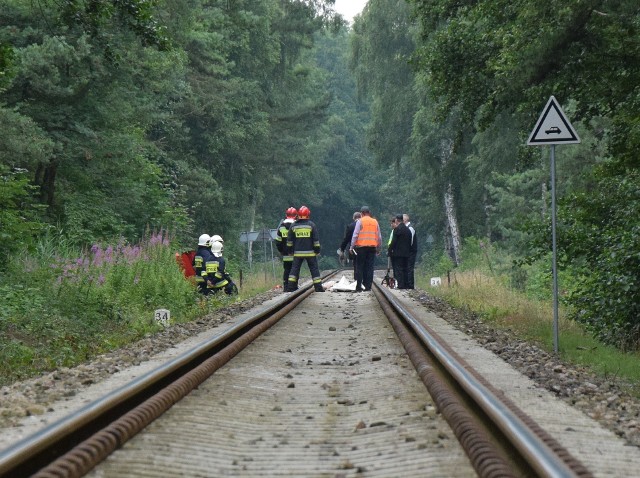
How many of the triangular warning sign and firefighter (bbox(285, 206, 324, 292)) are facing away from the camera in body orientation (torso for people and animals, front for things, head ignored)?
1

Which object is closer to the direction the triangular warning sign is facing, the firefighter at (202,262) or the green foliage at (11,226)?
the green foliage

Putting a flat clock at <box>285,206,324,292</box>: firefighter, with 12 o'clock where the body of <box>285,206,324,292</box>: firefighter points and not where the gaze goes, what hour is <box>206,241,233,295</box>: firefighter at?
<box>206,241,233,295</box>: firefighter is roughly at 9 o'clock from <box>285,206,324,292</box>: firefighter.

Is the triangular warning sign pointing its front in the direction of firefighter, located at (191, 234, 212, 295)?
no

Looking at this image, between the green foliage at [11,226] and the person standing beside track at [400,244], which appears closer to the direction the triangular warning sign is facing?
the green foliage

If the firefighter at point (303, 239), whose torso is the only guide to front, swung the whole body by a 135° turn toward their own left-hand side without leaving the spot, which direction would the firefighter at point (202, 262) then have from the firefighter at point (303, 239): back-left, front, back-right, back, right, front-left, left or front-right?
front-right

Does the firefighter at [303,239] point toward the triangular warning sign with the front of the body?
no

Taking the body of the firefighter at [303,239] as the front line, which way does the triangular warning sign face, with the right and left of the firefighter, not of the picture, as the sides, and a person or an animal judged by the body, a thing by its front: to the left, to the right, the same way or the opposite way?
the opposite way

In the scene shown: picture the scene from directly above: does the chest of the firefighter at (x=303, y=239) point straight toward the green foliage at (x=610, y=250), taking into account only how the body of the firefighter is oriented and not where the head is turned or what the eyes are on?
no

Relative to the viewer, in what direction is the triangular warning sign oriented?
toward the camera

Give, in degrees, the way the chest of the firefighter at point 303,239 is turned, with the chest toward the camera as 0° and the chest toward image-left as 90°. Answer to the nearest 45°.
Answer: approximately 180°
